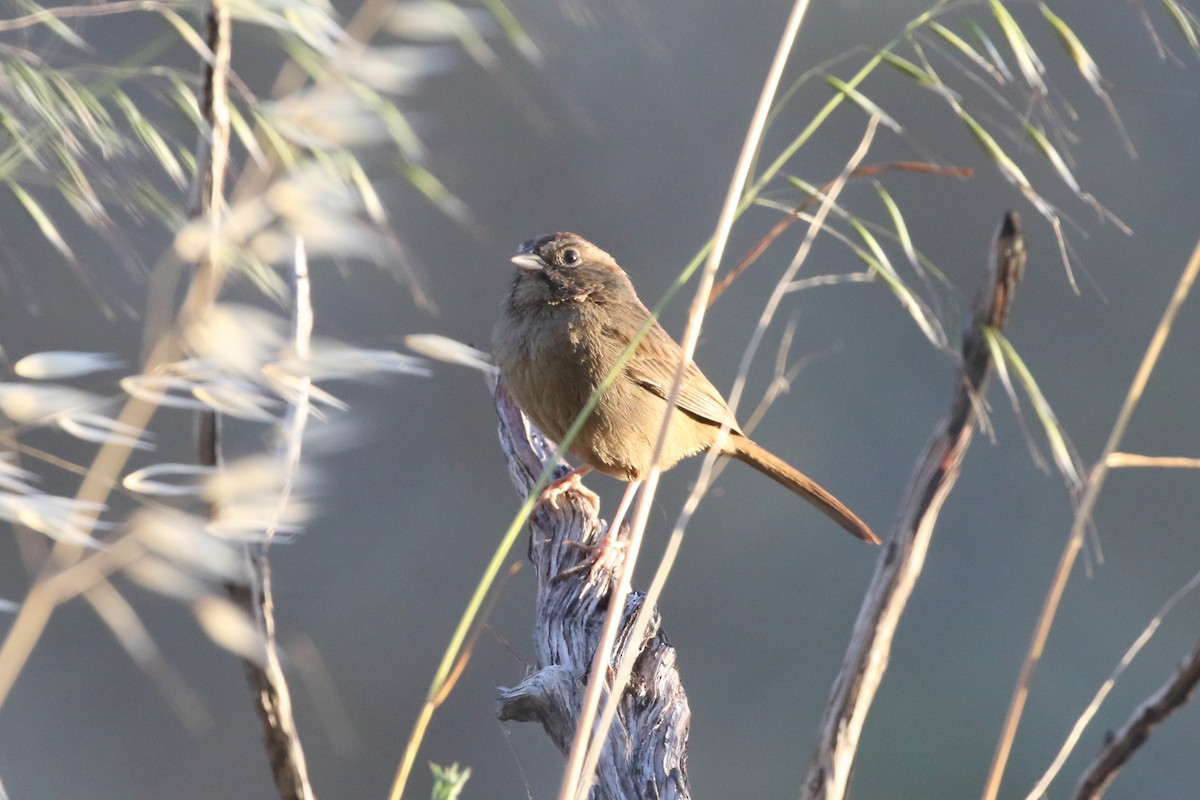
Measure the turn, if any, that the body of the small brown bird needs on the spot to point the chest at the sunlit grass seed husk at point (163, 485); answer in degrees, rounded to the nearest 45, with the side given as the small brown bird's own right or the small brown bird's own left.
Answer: approximately 45° to the small brown bird's own left

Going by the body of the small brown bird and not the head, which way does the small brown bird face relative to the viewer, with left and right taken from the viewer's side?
facing the viewer and to the left of the viewer

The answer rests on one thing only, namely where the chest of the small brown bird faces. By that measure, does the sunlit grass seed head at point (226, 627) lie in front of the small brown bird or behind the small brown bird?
in front

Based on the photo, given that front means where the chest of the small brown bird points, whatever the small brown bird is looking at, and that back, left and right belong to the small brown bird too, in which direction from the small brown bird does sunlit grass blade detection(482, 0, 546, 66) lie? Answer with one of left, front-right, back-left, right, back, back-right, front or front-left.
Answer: front-left

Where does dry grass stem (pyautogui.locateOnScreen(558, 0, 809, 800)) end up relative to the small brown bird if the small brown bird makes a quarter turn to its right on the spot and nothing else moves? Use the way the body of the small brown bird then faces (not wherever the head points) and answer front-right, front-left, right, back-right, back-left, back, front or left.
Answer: back-left

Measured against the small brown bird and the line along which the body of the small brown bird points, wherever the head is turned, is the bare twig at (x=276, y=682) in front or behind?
in front

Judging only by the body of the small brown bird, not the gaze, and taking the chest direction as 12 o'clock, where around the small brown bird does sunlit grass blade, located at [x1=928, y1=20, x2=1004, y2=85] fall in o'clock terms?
The sunlit grass blade is roughly at 7 o'clock from the small brown bird.

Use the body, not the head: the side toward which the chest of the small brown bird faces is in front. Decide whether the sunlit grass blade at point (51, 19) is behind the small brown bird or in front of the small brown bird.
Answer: in front
